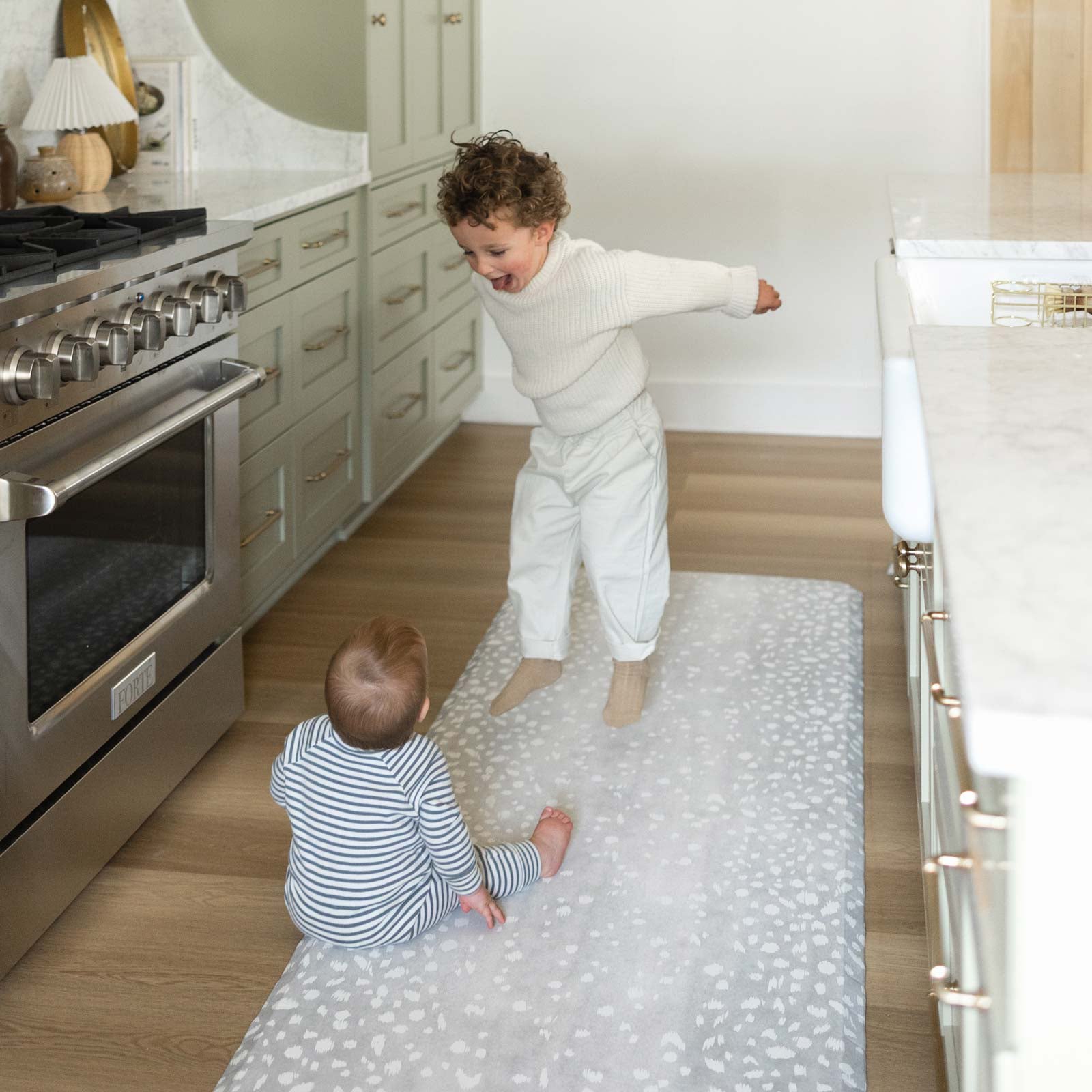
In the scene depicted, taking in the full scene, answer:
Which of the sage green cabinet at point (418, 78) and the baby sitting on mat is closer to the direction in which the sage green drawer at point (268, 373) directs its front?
the baby sitting on mat

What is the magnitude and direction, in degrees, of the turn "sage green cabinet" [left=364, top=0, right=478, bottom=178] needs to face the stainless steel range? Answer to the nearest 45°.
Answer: approximately 45° to its right

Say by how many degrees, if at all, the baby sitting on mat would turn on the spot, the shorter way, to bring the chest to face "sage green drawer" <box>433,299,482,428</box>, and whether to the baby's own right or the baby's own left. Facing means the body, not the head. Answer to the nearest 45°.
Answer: approximately 45° to the baby's own left

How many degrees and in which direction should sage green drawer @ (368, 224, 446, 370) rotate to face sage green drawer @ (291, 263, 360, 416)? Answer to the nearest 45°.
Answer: approximately 45° to its right

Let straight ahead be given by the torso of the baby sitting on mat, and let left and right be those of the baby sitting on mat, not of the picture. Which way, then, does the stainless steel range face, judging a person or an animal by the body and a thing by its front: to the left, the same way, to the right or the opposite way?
to the right

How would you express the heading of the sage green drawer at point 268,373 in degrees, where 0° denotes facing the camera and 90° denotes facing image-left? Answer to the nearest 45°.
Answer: approximately 315°

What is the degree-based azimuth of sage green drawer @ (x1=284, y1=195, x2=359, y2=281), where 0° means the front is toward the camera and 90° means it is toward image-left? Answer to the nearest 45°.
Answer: approximately 315°

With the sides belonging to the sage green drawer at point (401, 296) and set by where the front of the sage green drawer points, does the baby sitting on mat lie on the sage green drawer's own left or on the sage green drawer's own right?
on the sage green drawer's own right

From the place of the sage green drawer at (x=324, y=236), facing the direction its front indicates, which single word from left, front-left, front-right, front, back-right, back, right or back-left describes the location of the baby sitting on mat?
front-right

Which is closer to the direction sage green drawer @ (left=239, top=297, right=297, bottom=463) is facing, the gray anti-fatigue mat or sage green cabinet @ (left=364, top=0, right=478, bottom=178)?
the gray anti-fatigue mat

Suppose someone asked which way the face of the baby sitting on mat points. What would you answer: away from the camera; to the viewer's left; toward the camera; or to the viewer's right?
away from the camera

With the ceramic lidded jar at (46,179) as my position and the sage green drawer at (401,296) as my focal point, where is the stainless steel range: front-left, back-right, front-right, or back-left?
back-right

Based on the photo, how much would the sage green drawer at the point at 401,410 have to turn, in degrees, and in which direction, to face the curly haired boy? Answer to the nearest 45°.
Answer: approximately 45° to its right

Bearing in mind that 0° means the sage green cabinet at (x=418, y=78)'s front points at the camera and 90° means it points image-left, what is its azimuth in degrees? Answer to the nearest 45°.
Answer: approximately 315°

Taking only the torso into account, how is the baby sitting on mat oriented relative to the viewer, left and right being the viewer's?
facing away from the viewer and to the right of the viewer
